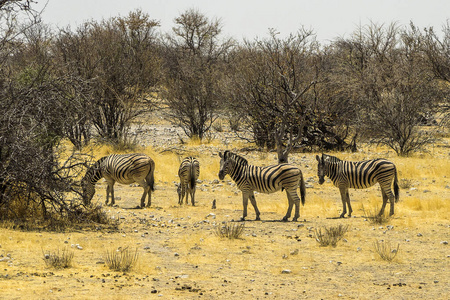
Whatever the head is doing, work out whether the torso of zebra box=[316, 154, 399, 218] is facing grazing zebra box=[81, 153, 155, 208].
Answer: yes

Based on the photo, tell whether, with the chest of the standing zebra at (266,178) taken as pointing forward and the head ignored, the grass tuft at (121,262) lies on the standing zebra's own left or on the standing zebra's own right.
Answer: on the standing zebra's own left

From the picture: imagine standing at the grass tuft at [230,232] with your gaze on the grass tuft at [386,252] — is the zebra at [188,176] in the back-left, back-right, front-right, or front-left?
back-left

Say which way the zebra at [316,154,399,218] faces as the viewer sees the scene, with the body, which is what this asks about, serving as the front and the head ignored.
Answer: to the viewer's left

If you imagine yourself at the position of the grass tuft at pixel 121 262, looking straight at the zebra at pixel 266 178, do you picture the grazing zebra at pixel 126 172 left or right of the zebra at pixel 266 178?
left

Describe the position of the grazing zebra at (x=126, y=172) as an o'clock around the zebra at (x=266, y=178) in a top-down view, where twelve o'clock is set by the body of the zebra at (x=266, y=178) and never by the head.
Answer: the grazing zebra at (x=126, y=172) is roughly at 1 o'clock from the zebra at (x=266, y=178).

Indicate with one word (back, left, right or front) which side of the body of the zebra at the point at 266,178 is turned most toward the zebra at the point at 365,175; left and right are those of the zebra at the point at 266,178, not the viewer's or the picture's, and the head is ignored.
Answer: back

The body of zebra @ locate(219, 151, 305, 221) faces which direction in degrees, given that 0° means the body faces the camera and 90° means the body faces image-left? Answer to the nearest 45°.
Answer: approximately 90°

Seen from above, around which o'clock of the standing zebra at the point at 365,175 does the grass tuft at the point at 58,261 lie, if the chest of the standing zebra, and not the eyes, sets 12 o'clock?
The grass tuft is roughly at 10 o'clock from the standing zebra.

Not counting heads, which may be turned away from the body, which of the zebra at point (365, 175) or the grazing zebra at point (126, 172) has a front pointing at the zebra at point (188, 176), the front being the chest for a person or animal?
the zebra at point (365, 175)

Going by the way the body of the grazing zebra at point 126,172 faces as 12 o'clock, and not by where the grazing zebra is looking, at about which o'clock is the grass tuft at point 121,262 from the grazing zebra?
The grass tuft is roughly at 9 o'clock from the grazing zebra.

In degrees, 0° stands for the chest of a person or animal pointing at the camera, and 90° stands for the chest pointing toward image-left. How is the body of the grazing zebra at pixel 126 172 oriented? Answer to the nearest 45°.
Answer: approximately 90°
